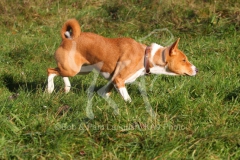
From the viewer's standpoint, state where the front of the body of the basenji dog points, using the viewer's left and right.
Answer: facing to the right of the viewer
